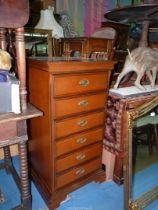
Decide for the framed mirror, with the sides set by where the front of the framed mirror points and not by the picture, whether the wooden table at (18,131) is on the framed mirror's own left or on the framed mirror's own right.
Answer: on the framed mirror's own right
